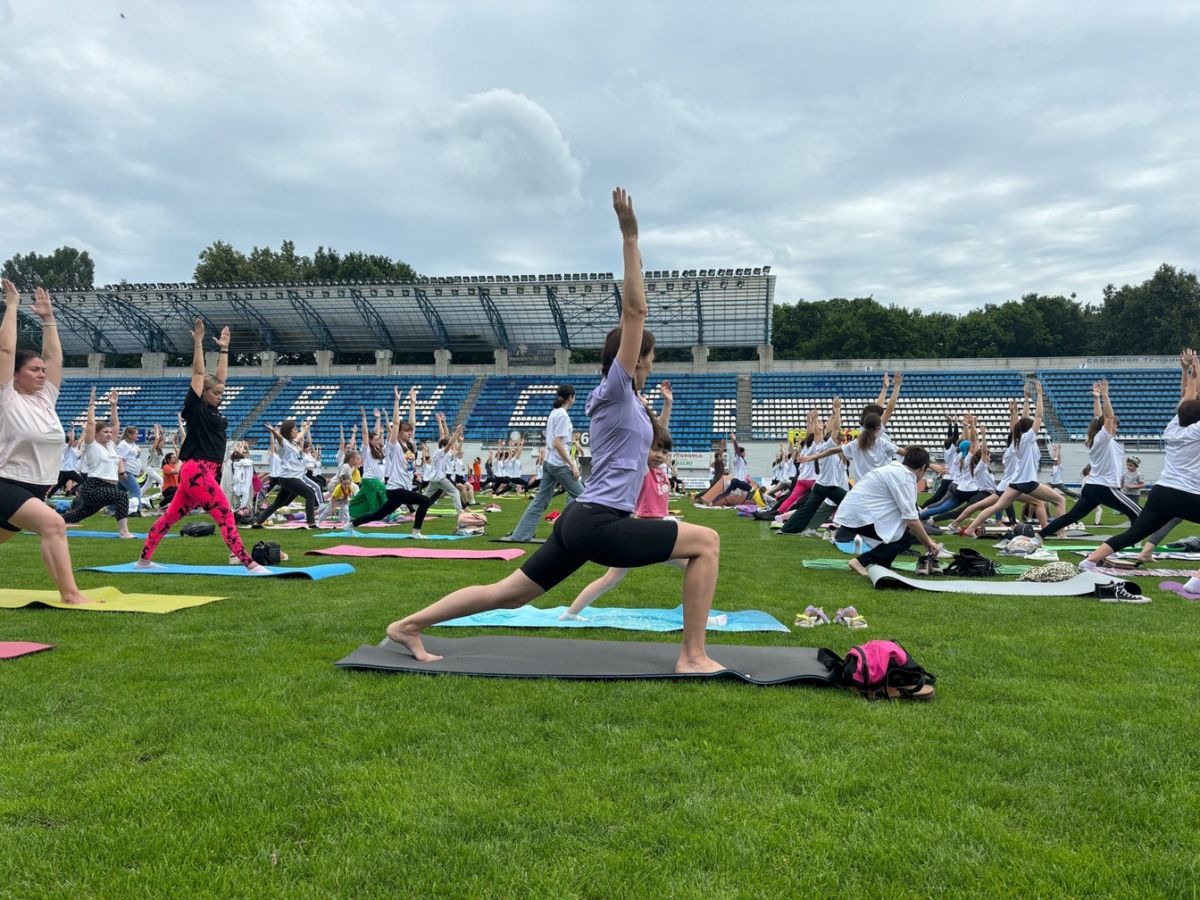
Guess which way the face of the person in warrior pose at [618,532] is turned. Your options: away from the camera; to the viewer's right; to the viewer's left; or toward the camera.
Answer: to the viewer's right

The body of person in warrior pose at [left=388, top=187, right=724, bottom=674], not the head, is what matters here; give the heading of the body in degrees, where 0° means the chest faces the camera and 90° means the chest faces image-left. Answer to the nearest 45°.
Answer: approximately 270°

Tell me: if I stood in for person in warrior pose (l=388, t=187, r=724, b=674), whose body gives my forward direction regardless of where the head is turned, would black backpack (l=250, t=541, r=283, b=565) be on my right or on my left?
on my left

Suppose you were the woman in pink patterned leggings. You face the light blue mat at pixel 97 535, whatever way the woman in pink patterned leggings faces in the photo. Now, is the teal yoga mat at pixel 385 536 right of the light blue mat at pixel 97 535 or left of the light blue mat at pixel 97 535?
right

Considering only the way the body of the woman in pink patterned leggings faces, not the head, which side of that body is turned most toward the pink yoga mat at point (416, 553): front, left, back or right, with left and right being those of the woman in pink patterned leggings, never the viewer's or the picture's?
left

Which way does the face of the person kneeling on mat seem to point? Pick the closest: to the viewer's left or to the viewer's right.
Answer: to the viewer's right

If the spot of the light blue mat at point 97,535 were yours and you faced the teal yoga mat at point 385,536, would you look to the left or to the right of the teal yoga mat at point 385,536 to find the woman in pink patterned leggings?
right
